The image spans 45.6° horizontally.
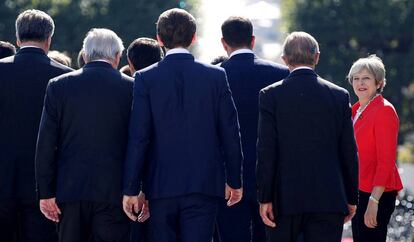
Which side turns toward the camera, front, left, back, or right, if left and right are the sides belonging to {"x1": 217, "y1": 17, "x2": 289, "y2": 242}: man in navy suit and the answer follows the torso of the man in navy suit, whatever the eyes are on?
back

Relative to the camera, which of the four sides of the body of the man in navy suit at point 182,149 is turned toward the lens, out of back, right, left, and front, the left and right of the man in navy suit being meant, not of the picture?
back

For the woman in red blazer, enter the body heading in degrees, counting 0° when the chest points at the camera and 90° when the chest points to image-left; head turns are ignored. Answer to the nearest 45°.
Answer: approximately 45°

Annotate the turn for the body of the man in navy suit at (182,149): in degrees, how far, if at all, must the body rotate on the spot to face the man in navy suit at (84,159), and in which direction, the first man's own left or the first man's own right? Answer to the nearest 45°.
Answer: approximately 90° to the first man's own left

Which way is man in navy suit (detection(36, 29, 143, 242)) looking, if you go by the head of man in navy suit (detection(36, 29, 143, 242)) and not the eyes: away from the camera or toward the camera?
away from the camera

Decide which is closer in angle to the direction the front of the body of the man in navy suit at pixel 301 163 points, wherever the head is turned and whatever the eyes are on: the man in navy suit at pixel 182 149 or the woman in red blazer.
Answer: the woman in red blazer

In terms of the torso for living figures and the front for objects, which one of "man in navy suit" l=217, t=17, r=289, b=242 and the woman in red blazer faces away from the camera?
the man in navy suit

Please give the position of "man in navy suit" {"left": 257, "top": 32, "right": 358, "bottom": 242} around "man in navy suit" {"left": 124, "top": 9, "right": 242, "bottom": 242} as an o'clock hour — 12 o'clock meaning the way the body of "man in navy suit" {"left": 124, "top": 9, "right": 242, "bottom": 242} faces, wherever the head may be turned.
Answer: "man in navy suit" {"left": 257, "top": 32, "right": 358, "bottom": 242} is roughly at 3 o'clock from "man in navy suit" {"left": 124, "top": 9, "right": 242, "bottom": 242}.

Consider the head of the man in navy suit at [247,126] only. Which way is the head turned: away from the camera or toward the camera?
away from the camera

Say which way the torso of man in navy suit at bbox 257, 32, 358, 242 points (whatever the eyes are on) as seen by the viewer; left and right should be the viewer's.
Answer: facing away from the viewer

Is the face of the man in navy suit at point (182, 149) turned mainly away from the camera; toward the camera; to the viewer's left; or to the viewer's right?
away from the camera

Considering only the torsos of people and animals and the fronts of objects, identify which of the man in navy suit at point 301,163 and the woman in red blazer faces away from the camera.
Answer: the man in navy suit

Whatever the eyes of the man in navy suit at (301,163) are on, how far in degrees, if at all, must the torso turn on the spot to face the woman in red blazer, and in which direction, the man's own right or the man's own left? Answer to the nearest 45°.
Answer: approximately 45° to the man's own right

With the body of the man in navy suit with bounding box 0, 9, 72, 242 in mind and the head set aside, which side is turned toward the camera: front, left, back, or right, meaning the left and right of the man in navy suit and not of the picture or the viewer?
back
